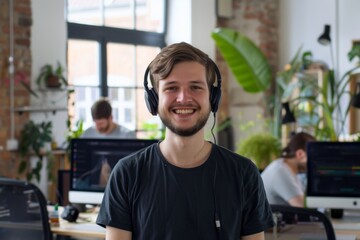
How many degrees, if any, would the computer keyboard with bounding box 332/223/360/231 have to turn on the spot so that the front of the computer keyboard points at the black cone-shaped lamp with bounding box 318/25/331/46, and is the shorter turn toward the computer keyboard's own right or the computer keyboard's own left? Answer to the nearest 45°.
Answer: approximately 180°

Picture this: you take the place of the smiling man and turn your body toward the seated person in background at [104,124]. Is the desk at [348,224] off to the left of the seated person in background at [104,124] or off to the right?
right

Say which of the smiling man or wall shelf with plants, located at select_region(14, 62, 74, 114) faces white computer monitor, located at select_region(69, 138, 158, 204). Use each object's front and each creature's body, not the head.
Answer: the wall shelf with plants

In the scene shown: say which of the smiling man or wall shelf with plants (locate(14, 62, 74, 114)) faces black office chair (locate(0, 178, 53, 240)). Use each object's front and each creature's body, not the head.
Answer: the wall shelf with plants

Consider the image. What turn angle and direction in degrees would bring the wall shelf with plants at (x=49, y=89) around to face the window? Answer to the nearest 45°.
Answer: approximately 135° to its left

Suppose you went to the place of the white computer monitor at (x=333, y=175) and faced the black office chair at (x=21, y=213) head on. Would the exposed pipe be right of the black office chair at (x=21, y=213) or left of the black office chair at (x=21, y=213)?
right

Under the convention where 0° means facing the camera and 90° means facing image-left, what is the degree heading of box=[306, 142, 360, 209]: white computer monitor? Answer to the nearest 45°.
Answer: approximately 0°
